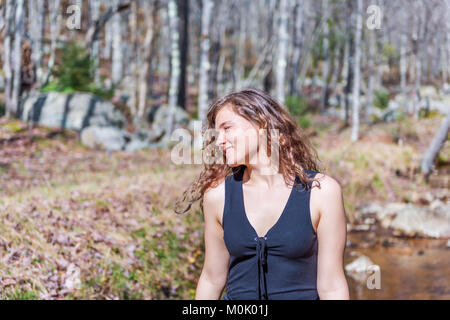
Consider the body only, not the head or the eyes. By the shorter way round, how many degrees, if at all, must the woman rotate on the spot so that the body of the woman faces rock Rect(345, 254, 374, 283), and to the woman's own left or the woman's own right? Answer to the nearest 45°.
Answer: approximately 180°

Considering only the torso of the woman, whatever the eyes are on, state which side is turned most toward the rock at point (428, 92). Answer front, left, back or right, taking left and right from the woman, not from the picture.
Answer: back

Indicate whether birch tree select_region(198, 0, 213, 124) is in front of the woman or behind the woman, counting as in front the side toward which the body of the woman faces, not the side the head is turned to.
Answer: behind

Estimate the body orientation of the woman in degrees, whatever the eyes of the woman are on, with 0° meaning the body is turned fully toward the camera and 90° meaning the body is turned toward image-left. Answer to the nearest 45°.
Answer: approximately 0°

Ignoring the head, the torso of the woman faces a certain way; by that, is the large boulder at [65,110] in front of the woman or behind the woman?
behind

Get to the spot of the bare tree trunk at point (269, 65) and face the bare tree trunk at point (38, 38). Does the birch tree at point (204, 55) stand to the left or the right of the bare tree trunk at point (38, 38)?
left

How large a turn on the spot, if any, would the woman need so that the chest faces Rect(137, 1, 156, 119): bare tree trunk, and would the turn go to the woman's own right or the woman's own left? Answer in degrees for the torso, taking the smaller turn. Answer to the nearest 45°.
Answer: approximately 180°

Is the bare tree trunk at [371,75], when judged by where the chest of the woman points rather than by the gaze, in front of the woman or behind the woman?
behind

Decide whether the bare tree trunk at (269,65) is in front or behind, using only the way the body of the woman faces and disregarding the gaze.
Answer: behind

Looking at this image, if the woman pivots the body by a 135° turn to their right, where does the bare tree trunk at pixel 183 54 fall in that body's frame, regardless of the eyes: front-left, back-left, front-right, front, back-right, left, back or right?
front-right

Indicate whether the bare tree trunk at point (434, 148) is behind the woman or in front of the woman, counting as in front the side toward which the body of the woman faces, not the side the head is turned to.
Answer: behind

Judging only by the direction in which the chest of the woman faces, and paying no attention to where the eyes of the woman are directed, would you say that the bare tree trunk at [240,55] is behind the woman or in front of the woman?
behind

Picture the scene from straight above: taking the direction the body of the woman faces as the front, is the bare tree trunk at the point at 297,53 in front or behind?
behind
